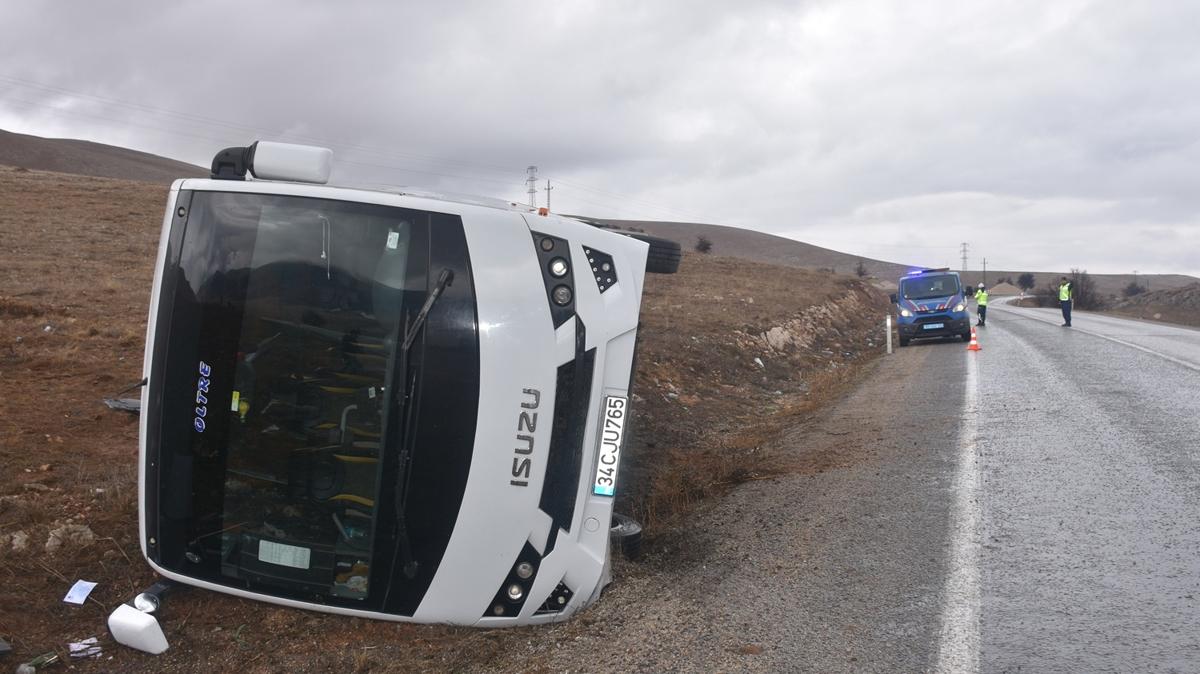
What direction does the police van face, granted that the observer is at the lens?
facing the viewer

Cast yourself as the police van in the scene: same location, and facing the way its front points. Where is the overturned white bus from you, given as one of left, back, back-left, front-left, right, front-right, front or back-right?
front

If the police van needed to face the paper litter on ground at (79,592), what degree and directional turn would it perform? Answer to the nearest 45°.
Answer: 0° — it already faces it
